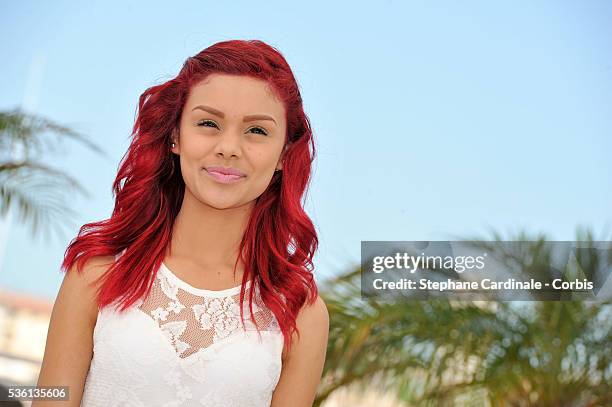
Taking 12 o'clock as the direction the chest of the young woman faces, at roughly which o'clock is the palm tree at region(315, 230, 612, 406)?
The palm tree is roughly at 7 o'clock from the young woman.

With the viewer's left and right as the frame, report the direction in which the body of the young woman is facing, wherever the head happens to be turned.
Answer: facing the viewer
